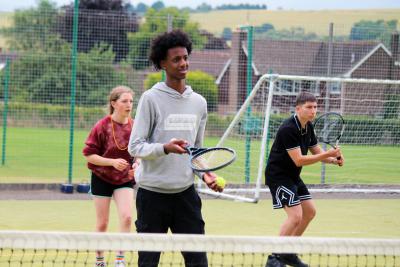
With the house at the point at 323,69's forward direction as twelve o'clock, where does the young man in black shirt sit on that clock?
The young man in black shirt is roughly at 12 o'clock from the house.

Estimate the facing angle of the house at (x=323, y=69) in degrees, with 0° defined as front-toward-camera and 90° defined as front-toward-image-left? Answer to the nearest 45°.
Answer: approximately 0°

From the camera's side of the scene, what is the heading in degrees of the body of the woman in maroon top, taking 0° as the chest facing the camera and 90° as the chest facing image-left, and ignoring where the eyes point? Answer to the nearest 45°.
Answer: approximately 315°

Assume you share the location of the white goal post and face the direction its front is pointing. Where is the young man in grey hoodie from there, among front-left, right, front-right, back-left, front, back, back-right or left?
front-right

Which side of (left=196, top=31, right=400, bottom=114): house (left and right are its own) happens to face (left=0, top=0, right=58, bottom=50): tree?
right

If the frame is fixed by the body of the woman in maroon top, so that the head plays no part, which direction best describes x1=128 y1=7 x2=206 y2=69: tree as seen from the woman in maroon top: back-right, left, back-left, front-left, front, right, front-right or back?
back-left

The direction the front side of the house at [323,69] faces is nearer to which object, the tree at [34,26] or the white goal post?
the white goal post

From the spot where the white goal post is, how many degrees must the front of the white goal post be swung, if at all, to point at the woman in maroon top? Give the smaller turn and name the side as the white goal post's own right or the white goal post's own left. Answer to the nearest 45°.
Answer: approximately 45° to the white goal post's own right

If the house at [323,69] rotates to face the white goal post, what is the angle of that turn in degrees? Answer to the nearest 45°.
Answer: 0° — it already faces it

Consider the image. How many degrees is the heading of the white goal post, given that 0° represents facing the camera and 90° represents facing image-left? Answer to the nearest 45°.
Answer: approximately 315°
